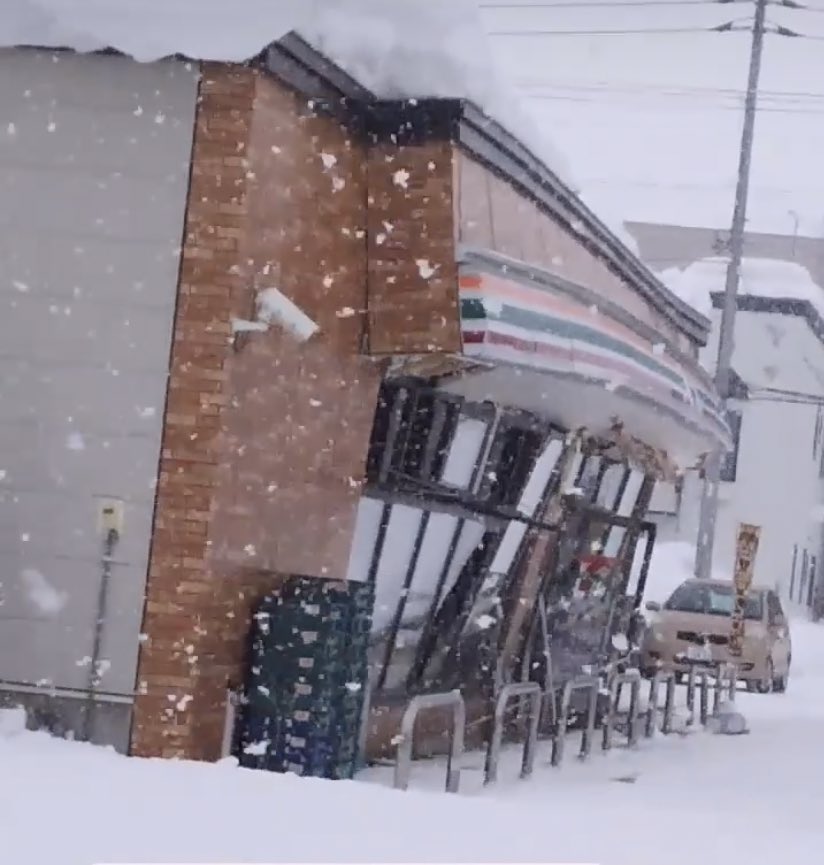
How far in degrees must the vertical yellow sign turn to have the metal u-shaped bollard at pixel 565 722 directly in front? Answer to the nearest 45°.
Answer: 0° — it already faces it

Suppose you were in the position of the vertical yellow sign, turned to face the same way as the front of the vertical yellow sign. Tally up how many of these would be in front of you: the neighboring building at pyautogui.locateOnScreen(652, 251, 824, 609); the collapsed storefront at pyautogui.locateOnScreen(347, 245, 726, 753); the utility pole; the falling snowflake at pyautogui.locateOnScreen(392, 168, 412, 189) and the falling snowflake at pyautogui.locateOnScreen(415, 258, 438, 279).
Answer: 3

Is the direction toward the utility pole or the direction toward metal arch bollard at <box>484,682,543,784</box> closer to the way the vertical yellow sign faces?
the metal arch bollard

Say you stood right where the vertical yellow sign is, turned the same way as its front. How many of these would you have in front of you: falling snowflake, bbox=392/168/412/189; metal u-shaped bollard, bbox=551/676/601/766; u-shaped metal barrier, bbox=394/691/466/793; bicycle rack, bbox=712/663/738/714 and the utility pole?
4

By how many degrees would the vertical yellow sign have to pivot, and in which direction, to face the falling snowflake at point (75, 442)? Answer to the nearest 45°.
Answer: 0° — it already faces it

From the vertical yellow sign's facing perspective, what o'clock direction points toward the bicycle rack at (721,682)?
The bicycle rack is roughly at 12 o'clock from the vertical yellow sign.

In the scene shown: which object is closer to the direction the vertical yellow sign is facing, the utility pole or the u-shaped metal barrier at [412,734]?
the u-shaped metal barrier

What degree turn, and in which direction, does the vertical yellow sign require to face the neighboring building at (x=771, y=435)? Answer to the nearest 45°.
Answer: approximately 180°

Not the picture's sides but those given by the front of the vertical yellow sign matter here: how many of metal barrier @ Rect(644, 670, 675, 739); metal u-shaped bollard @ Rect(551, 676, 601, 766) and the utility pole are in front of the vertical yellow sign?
2
